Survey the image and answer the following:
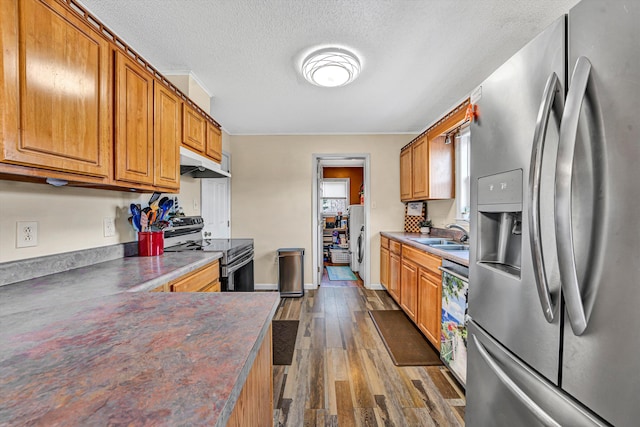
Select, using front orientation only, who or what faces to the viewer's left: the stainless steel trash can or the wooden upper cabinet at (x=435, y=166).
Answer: the wooden upper cabinet

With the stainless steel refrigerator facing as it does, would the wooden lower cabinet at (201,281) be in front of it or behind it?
in front

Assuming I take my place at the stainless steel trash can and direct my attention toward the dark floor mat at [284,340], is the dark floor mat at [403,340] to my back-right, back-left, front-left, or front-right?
front-left

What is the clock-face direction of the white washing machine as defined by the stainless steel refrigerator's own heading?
The white washing machine is roughly at 3 o'clock from the stainless steel refrigerator.

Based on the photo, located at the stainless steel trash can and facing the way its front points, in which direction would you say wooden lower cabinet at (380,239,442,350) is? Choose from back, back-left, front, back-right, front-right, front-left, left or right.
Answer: front-left

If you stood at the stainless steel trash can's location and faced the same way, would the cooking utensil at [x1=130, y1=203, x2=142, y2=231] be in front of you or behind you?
in front

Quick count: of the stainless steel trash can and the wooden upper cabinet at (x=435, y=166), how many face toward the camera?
1

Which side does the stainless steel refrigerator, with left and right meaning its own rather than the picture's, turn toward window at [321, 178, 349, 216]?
right

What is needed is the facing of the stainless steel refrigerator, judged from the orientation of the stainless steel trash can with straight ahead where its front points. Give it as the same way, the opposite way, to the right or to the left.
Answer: to the right

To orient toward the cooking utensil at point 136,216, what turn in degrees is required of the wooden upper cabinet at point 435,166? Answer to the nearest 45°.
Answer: approximately 45° to its left

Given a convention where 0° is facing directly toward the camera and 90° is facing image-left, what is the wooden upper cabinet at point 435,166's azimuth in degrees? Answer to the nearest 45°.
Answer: approximately 90°

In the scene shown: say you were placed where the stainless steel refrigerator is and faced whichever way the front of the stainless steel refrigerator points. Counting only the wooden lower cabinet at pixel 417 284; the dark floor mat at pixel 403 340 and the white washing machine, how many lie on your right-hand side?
3

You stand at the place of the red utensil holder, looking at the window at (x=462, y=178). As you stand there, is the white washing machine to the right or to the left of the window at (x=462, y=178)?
left

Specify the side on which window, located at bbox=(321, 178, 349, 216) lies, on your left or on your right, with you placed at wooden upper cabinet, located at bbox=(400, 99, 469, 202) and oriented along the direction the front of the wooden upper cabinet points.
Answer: on your right

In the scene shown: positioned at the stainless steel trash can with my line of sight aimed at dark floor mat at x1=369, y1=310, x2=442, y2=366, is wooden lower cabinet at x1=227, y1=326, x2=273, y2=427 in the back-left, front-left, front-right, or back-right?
front-right

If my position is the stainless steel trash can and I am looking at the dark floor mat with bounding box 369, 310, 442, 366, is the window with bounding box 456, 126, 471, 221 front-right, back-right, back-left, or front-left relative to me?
front-left

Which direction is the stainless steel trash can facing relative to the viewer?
toward the camera

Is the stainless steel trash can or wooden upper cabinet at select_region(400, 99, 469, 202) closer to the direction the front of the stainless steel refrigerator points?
the stainless steel trash can
